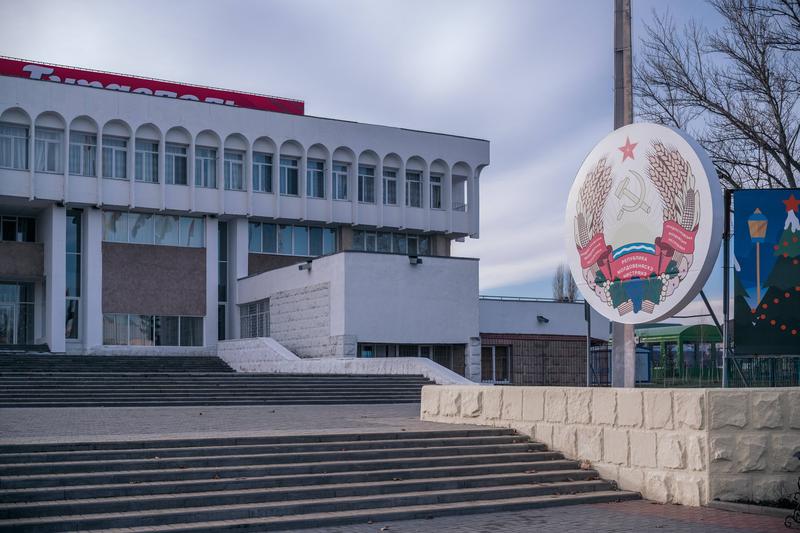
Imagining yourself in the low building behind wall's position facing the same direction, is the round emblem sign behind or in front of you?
in front

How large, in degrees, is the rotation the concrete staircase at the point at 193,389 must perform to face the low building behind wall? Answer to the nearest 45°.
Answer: approximately 135° to its left

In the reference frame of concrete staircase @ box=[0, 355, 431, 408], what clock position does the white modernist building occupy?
The white modernist building is roughly at 6 o'clock from the concrete staircase.

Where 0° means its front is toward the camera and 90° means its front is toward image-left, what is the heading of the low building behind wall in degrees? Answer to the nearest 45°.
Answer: approximately 0°

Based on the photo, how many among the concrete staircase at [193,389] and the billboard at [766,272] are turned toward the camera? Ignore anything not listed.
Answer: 2

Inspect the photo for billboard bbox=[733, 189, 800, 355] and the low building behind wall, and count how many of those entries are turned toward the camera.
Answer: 2
